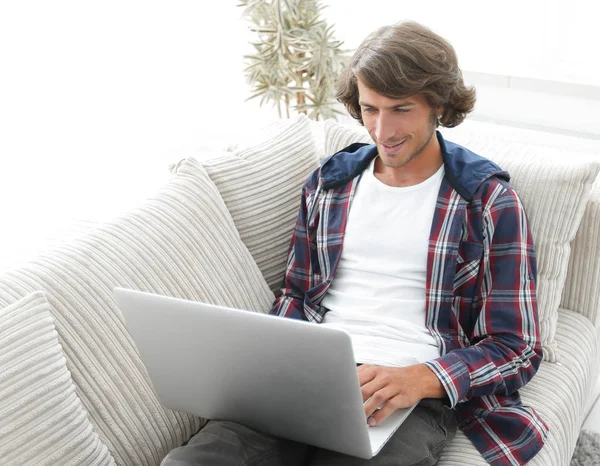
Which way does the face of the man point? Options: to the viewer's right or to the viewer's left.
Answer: to the viewer's left

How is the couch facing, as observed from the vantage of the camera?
facing the viewer and to the right of the viewer

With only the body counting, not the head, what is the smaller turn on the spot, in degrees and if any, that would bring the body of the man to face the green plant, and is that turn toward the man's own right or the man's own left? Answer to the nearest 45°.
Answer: approximately 135° to the man's own right

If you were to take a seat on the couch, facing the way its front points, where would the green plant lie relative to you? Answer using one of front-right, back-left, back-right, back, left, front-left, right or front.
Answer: back-left
